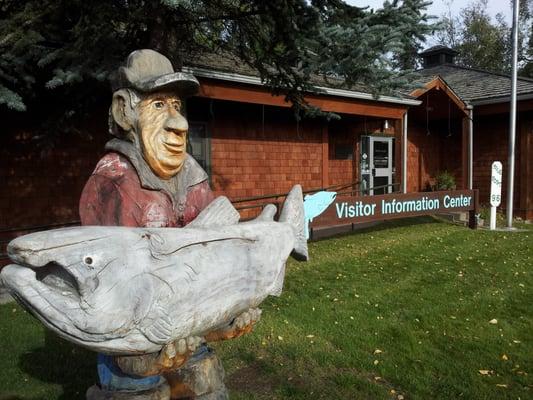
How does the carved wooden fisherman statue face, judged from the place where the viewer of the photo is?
facing the viewer and to the right of the viewer

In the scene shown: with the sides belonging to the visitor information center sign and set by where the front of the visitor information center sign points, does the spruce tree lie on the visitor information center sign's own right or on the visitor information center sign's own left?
on the visitor information center sign's own right

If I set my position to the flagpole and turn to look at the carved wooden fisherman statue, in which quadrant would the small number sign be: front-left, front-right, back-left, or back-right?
front-right

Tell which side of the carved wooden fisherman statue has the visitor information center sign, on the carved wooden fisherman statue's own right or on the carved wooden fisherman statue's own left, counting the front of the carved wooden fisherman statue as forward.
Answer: on the carved wooden fisherman statue's own left

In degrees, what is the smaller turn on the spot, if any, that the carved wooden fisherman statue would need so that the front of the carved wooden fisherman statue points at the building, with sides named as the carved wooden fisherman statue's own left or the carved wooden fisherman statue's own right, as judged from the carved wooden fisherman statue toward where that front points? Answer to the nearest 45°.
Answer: approximately 135° to the carved wooden fisherman statue's own left

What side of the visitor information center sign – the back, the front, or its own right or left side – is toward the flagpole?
left

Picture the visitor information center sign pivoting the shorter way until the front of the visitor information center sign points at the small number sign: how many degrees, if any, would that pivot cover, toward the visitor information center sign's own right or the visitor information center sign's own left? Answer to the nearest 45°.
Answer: approximately 90° to the visitor information center sign's own left

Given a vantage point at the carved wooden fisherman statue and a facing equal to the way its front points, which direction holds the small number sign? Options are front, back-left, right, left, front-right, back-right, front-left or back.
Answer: left

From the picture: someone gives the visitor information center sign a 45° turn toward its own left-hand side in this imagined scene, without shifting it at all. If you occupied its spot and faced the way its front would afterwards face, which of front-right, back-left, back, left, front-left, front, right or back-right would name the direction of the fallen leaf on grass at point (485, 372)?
right

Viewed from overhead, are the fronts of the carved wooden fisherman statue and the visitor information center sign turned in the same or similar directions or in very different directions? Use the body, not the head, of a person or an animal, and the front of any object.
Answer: same or similar directions

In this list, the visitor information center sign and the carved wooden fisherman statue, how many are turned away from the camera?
0

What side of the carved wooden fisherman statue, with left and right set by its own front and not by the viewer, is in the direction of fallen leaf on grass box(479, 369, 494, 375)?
left

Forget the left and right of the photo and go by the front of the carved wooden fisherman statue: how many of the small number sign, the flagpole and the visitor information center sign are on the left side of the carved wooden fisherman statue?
3
